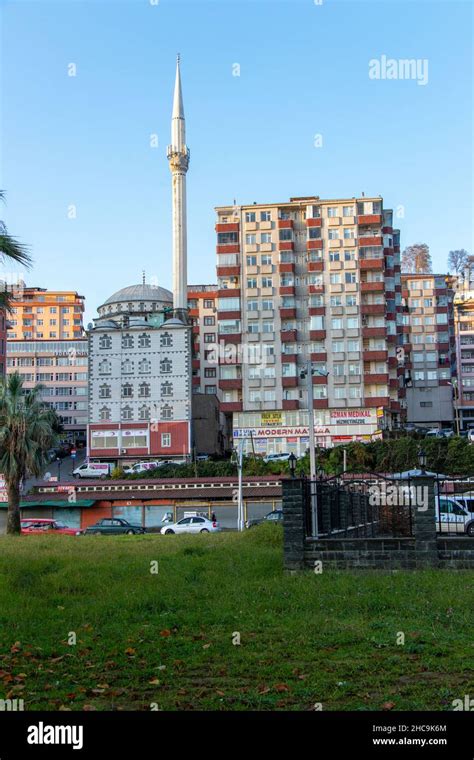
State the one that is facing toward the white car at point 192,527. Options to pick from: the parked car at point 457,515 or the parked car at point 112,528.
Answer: the parked car at point 112,528
